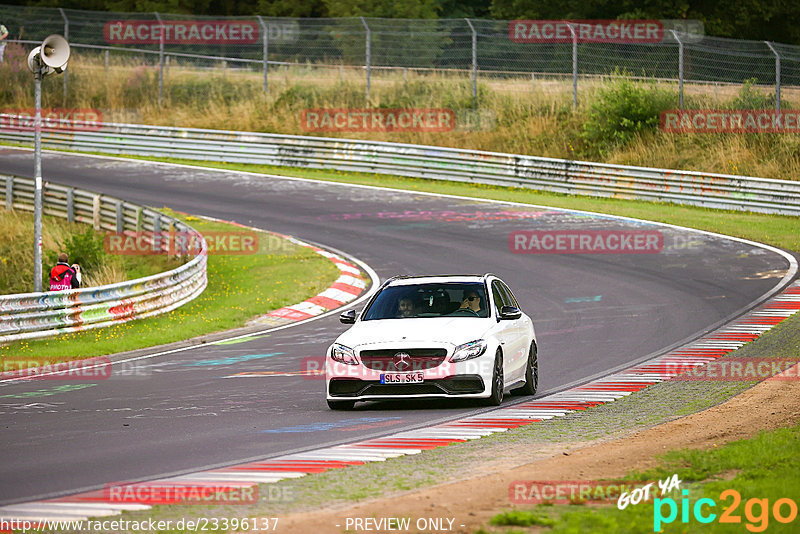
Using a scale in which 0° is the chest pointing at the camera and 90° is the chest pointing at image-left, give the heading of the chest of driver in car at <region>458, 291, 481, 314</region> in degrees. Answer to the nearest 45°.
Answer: approximately 45°

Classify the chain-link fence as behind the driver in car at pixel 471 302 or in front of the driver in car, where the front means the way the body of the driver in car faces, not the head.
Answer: behind

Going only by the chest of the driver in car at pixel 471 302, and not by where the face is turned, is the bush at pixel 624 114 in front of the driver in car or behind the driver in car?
behind

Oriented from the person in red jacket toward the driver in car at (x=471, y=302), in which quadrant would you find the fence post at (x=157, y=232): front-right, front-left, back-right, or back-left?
back-left

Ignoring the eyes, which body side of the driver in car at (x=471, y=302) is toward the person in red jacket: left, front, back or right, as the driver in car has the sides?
right

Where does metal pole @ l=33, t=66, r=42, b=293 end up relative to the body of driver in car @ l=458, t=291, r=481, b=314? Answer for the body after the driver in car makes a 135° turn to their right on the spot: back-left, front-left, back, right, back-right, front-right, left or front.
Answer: front-left

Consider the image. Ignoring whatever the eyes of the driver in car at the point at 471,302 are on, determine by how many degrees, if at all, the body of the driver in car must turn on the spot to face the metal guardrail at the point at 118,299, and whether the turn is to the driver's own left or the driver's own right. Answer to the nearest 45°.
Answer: approximately 90° to the driver's own right
